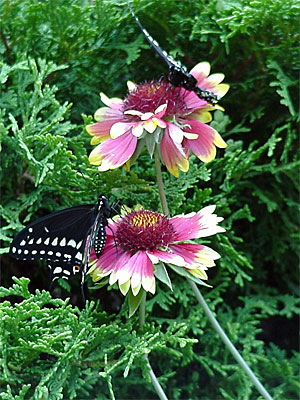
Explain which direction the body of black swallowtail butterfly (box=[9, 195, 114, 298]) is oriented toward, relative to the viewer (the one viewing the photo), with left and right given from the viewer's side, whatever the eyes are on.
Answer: facing to the right of the viewer
